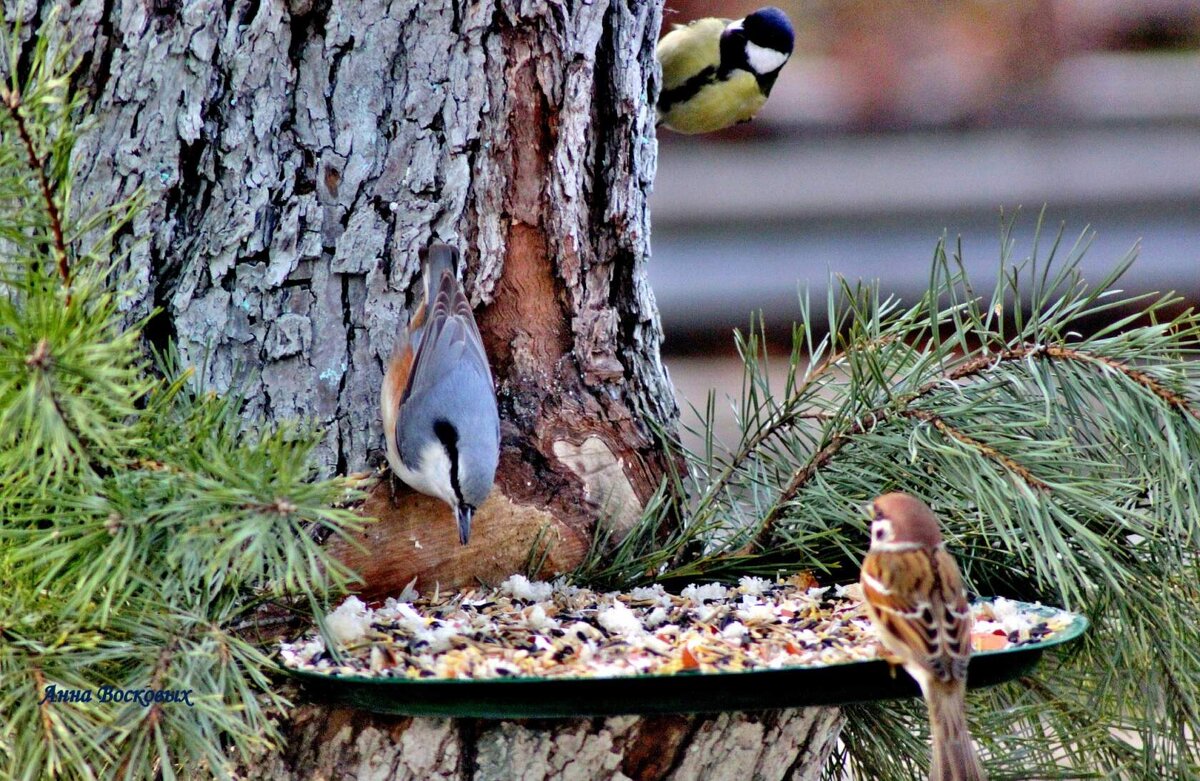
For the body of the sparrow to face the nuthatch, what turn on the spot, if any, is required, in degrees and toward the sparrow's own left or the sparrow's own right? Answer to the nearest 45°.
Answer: approximately 45° to the sparrow's own left

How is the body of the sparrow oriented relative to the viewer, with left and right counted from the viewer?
facing away from the viewer and to the left of the viewer

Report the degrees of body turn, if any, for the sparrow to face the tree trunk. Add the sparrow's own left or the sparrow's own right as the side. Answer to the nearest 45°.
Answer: approximately 45° to the sparrow's own left
